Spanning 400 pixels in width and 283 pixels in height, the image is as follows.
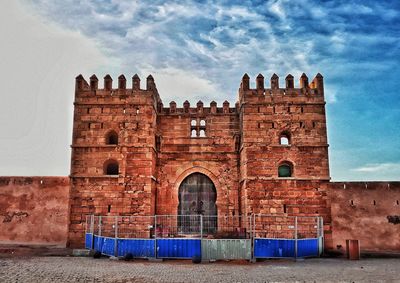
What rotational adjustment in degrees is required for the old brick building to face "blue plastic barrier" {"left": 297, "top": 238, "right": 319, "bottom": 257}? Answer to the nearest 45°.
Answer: approximately 45° to its left

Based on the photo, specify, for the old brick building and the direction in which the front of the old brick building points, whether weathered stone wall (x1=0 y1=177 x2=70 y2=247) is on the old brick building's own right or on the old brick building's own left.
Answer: on the old brick building's own right

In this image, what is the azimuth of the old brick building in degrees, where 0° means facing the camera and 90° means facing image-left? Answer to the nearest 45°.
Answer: approximately 0°

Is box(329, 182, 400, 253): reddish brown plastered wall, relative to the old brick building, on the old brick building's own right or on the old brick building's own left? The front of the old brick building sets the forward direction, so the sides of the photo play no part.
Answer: on the old brick building's own left

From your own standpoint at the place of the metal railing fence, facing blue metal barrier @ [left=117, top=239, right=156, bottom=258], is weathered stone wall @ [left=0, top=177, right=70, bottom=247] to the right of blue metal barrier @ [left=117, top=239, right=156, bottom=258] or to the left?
right

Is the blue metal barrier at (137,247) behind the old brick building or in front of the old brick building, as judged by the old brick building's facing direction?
in front

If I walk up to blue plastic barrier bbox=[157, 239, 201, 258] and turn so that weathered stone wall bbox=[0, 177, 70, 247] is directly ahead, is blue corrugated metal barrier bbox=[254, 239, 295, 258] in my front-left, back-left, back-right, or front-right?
back-right
